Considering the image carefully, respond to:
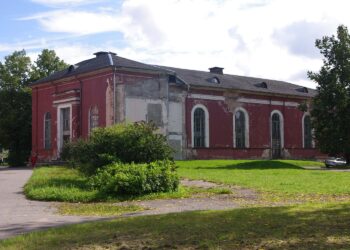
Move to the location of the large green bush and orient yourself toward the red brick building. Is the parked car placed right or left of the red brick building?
right

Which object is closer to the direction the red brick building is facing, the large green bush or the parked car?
the large green bush

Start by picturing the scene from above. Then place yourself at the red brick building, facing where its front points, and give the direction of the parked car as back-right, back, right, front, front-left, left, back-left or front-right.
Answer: back-left

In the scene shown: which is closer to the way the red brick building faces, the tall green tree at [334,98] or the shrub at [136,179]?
the shrub

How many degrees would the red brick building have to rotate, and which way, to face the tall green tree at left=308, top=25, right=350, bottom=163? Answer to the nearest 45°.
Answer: approximately 135° to its left

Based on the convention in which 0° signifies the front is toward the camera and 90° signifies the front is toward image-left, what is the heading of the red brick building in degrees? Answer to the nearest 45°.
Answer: approximately 45°

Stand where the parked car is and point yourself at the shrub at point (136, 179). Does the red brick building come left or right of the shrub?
right

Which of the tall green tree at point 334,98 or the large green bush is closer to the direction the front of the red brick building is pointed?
the large green bush
